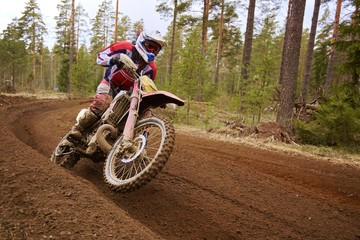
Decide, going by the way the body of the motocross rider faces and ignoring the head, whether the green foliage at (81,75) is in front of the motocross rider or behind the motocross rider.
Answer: behind

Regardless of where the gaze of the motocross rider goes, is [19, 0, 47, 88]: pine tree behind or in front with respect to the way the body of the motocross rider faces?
behind

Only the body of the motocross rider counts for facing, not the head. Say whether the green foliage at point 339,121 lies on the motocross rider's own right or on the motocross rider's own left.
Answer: on the motocross rider's own left

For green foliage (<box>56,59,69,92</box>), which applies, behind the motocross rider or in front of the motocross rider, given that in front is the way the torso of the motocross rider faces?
behind

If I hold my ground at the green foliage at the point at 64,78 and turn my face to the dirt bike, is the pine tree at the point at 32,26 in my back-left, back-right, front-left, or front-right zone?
back-right
